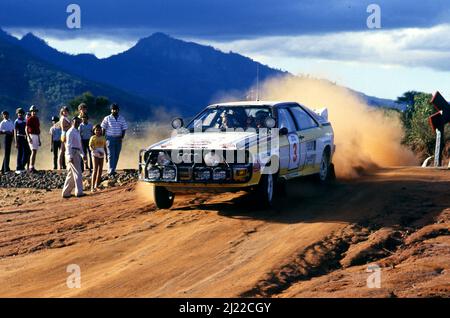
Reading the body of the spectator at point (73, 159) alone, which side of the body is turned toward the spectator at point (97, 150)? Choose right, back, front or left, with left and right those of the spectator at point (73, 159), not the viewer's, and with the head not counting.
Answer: left

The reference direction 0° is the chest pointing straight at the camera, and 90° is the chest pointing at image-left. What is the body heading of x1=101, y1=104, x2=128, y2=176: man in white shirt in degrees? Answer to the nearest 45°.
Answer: approximately 0°

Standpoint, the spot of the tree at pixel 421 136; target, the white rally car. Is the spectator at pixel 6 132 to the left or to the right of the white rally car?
right

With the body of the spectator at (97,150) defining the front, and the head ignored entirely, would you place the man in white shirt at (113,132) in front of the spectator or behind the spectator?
behind

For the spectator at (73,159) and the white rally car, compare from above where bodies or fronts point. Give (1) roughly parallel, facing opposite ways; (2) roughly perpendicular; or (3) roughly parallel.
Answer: roughly perpendicular

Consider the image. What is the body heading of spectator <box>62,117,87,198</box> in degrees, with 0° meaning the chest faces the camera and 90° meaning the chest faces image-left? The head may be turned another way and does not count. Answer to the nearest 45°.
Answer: approximately 315°

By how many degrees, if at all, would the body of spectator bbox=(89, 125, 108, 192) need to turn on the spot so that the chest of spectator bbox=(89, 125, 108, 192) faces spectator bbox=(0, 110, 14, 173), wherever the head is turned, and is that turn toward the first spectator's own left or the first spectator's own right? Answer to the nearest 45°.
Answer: approximately 135° to the first spectator's own right

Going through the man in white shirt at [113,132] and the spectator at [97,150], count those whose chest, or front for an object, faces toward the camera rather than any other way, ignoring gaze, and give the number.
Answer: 2
